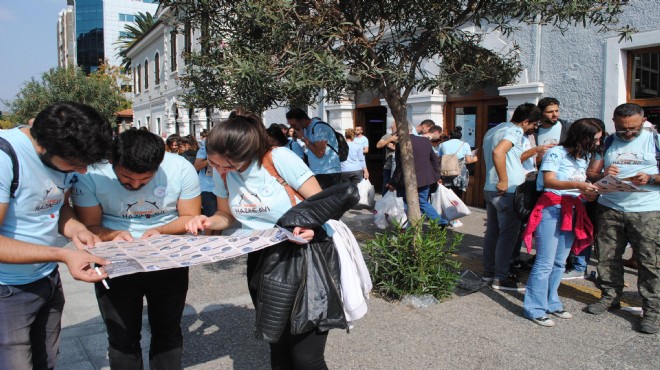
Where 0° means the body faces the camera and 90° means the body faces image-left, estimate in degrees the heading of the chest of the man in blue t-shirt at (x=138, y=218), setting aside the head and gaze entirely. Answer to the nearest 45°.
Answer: approximately 0°

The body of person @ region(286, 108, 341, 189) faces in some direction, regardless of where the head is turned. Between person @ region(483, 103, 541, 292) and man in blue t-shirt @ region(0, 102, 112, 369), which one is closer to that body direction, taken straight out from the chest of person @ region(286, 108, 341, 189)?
the man in blue t-shirt

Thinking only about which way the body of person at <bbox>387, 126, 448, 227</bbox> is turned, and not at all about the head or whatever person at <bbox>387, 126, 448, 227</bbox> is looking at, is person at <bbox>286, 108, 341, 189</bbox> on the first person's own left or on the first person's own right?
on the first person's own left
